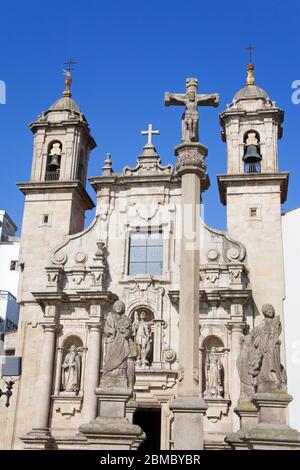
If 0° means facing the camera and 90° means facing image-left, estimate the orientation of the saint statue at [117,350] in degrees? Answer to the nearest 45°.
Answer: approximately 0°

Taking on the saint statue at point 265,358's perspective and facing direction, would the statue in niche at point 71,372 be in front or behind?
behind

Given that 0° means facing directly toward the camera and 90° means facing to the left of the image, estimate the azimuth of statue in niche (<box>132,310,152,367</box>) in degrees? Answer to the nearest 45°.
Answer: approximately 0°

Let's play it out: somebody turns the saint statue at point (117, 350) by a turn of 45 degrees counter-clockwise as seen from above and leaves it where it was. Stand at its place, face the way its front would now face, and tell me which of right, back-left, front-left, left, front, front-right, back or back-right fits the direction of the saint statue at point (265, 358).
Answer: front-left

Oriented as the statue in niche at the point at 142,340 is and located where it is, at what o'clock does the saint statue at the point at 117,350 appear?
The saint statue is roughly at 12 o'clock from the statue in niche.

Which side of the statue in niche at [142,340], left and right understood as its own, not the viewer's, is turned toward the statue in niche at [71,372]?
right
